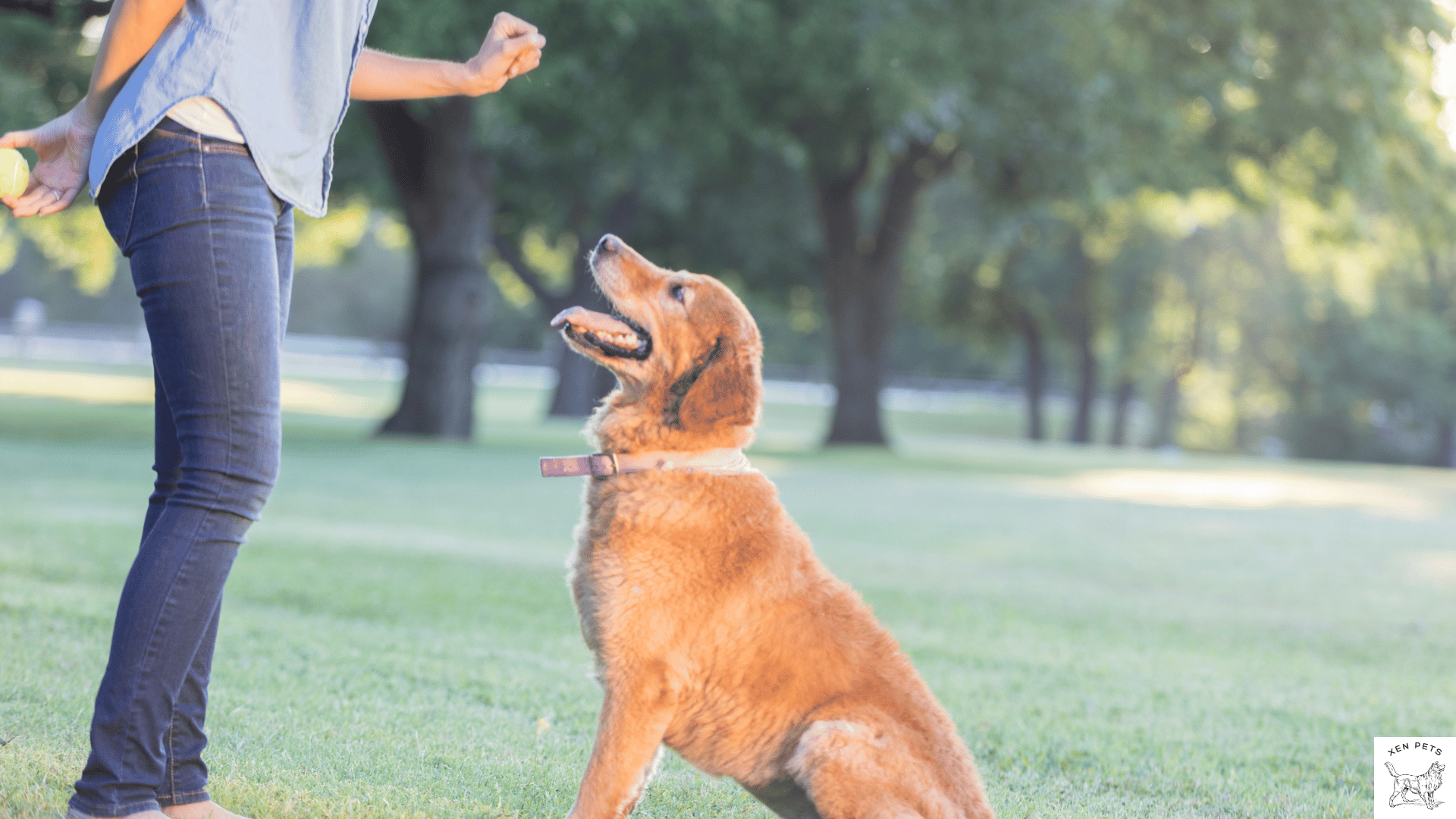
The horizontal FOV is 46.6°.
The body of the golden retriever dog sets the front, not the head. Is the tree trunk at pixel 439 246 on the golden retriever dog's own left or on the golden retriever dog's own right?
on the golden retriever dog's own right

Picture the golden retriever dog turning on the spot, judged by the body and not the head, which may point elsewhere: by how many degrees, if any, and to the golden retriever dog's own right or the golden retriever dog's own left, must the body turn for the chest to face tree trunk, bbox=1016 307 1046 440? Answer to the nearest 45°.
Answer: approximately 90° to the golden retriever dog's own right

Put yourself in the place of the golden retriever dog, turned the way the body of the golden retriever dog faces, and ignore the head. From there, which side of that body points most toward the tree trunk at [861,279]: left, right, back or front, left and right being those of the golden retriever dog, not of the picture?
right

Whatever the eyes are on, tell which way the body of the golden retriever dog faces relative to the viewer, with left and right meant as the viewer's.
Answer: facing to the left of the viewer

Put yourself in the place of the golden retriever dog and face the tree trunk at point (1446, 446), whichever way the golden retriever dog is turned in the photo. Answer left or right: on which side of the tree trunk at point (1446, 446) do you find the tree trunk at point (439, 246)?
left

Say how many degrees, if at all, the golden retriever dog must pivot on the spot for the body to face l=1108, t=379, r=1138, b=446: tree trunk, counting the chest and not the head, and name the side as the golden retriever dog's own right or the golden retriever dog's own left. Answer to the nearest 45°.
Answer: approximately 90° to the golden retriever dog's own right
